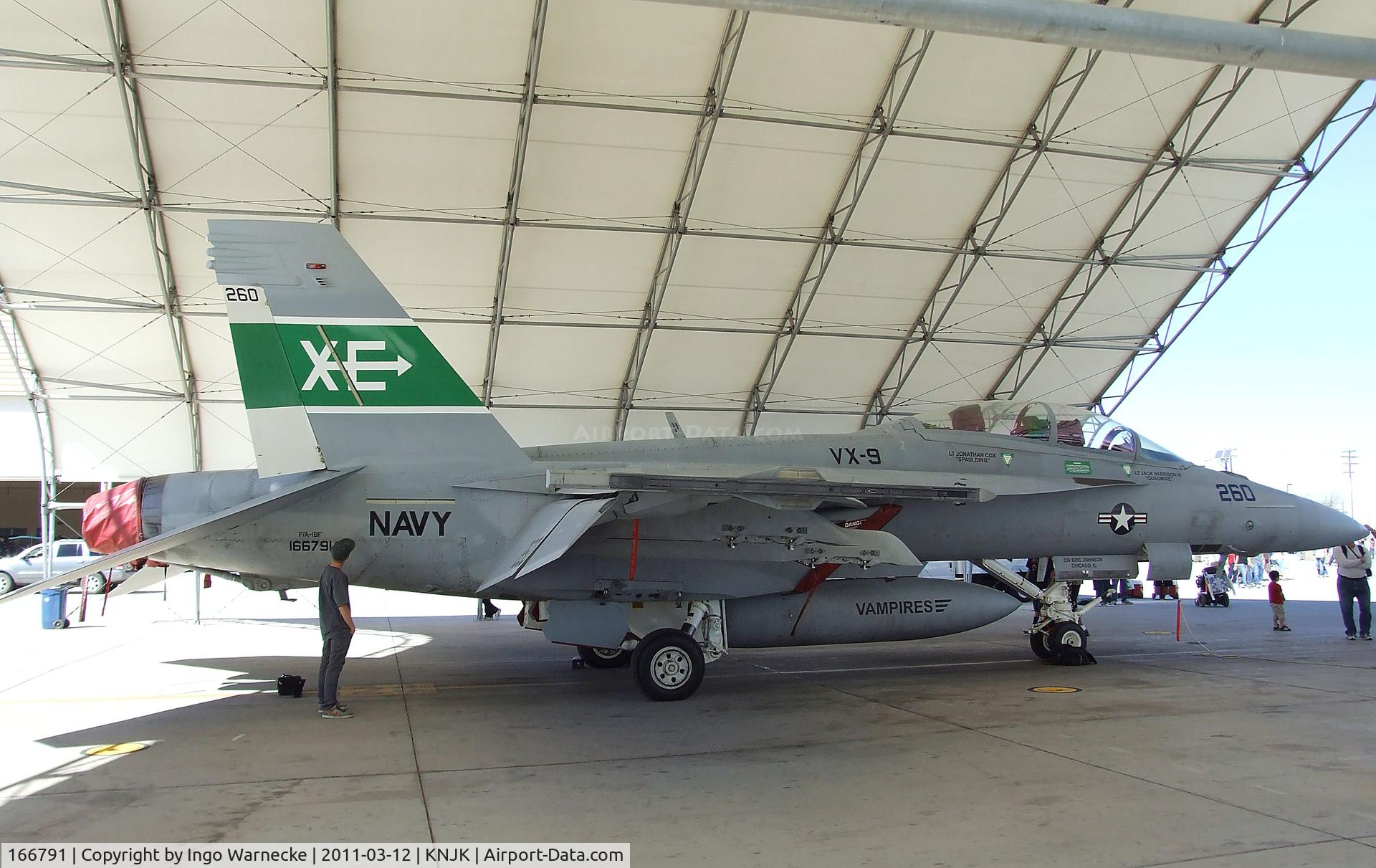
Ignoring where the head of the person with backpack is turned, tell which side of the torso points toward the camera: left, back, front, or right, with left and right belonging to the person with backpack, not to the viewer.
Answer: front

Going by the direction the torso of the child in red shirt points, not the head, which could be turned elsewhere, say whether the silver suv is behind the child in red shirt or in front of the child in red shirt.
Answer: behind

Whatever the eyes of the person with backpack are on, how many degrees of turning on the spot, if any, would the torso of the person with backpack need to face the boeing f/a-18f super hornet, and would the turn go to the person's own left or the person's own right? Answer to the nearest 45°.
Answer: approximately 45° to the person's own right

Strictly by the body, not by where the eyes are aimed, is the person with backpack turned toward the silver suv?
no

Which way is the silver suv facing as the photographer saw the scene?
facing to the left of the viewer

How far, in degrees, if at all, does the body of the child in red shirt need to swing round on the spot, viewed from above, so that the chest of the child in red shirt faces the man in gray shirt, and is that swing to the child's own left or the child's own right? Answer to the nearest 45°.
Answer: approximately 135° to the child's own right

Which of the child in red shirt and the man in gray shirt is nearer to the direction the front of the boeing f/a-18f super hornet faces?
the child in red shirt

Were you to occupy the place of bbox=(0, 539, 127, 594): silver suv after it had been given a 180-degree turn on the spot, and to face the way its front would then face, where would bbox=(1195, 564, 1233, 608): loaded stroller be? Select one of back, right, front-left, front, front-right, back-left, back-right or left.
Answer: front-right

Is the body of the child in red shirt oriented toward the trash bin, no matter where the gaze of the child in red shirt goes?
no

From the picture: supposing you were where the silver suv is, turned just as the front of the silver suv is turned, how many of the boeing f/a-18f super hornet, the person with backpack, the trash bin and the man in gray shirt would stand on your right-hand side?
0

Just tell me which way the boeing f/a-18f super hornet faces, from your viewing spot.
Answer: facing to the right of the viewer

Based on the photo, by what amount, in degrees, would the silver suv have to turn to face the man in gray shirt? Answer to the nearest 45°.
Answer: approximately 90° to its left

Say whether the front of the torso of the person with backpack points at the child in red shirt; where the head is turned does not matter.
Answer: no

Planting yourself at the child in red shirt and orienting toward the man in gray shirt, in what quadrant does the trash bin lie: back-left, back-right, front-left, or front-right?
front-right
